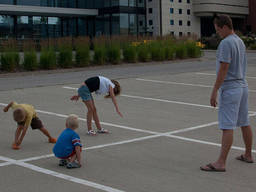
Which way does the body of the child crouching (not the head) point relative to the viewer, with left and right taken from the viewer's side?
facing away from the viewer and to the right of the viewer

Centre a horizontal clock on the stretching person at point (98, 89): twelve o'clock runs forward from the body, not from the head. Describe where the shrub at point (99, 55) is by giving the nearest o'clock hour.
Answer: The shrub is roughly at 9 o'clock from the stretching person.

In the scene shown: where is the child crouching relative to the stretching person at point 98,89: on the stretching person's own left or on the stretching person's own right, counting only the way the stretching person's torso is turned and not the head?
on the stretching person's own right

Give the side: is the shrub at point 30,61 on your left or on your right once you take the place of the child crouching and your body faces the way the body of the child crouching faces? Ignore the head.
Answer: on your left

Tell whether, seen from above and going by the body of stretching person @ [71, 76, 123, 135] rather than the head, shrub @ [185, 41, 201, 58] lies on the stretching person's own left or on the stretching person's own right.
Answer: on the stretching person's own left

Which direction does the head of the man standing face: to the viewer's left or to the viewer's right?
to the viewer's left

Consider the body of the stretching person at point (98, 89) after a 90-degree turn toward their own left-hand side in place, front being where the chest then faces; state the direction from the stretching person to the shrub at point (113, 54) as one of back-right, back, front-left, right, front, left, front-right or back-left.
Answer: front

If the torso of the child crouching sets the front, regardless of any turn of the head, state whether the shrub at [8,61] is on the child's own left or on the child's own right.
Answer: on the child's own left

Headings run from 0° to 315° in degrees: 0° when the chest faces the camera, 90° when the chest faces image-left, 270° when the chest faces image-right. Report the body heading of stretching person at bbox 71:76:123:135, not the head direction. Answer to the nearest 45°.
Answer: approximately 270°
